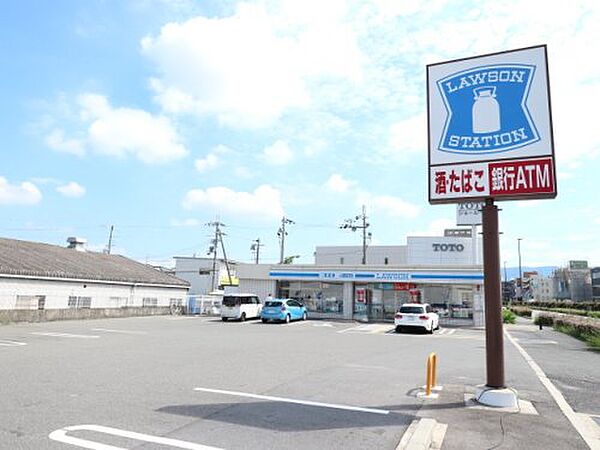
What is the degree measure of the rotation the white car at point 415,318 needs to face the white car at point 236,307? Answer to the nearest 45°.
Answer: approximately 135° to its left

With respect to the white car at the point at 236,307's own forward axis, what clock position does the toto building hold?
The toto building is roughly at 1 o'clock from the white car.

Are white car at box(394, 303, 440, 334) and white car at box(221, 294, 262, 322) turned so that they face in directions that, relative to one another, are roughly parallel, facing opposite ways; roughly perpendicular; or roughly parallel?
roughly parallel

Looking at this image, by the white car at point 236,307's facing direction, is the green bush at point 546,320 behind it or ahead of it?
ahead

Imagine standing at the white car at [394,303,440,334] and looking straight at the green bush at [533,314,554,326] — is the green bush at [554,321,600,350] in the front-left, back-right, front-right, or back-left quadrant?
front-right

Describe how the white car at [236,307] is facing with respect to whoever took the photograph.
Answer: facing away from the viewer and to the right of the viewer

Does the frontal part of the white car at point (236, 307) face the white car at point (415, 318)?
no

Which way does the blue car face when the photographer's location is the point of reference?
facing away from the viewer and to the right of the viewer

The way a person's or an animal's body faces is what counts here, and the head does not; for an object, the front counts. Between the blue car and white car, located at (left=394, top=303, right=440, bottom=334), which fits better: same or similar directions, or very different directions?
same or similar directions

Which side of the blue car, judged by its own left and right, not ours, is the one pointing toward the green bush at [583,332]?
right

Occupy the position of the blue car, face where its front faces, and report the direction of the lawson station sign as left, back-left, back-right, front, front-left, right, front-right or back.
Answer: back-right

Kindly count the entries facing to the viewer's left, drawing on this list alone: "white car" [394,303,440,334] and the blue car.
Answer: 0

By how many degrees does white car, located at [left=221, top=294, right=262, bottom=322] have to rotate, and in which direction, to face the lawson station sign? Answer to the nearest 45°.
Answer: approximately 135° to its right

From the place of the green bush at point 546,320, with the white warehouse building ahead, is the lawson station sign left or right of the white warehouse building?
left
